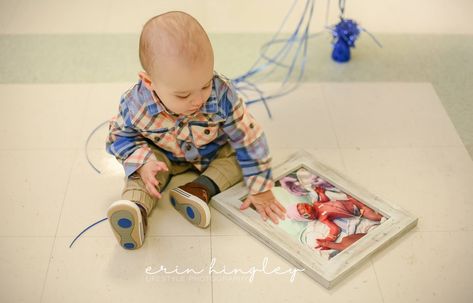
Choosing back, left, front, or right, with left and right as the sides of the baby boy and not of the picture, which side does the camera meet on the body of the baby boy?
front

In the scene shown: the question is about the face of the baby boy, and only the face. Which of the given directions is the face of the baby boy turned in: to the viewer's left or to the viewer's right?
to the viewer's right
